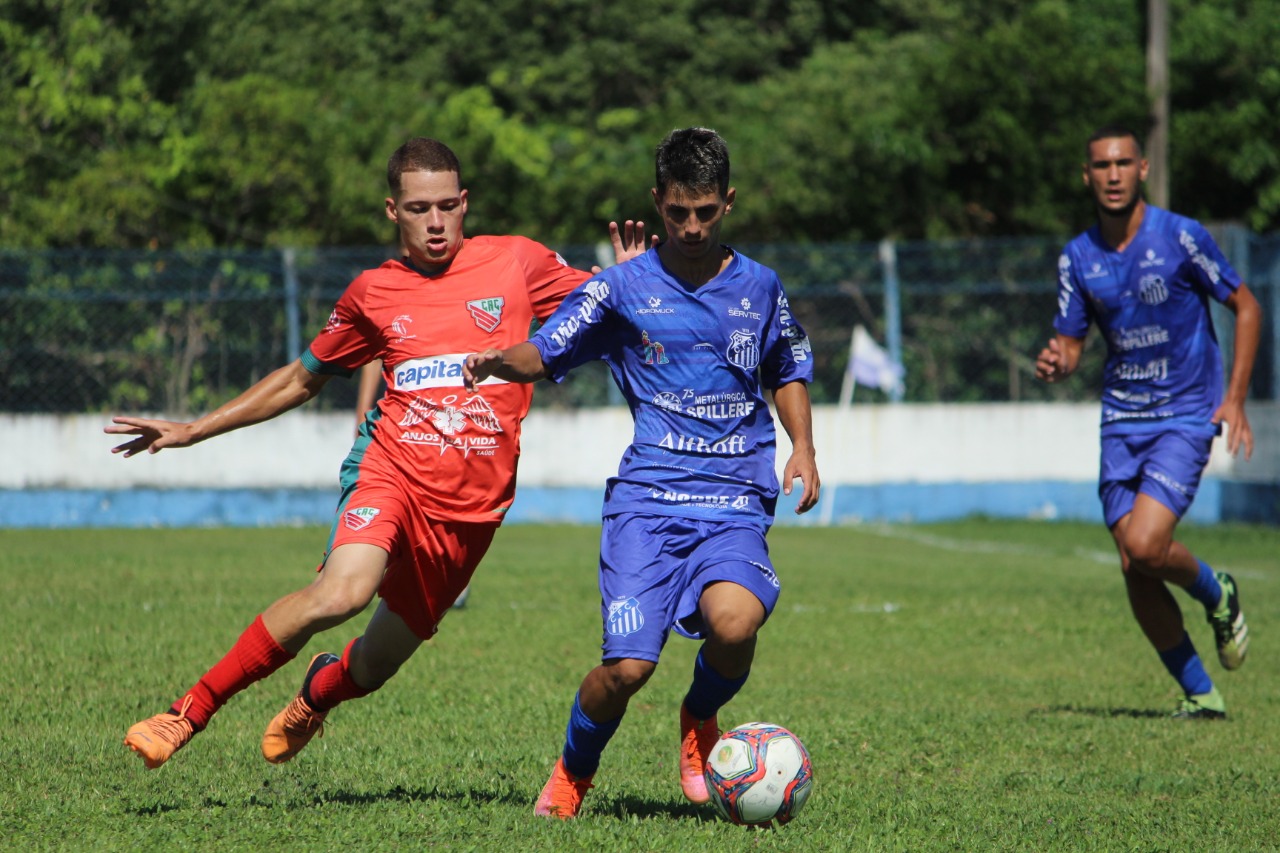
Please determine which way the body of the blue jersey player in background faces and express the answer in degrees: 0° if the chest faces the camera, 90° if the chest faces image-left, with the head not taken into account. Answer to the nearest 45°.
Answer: approximately 45°

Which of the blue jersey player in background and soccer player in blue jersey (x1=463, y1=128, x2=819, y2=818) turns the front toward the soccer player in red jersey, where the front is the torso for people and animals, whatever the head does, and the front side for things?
the blue jersey player in background

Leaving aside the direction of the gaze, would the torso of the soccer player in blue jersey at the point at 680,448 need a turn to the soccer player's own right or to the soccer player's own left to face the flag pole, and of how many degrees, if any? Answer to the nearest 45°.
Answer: approximately 180°

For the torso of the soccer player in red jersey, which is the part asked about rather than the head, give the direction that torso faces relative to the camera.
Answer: toward the camera

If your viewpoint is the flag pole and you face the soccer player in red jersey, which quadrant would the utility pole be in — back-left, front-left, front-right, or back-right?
back-left

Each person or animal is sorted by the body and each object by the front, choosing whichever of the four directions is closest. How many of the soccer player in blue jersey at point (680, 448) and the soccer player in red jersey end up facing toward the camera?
2

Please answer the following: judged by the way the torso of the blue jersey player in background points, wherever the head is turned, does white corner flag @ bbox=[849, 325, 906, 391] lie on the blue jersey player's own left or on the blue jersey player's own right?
on the blue jersey player's own right

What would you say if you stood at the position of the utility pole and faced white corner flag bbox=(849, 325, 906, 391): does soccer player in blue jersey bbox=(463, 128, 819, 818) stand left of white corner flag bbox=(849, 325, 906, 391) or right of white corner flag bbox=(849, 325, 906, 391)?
left

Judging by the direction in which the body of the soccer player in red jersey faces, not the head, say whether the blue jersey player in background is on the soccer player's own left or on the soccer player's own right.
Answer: on the soccer player's own left

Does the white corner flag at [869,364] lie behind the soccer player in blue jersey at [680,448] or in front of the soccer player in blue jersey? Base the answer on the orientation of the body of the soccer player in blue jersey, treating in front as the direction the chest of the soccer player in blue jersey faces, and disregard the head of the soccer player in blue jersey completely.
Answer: behind
